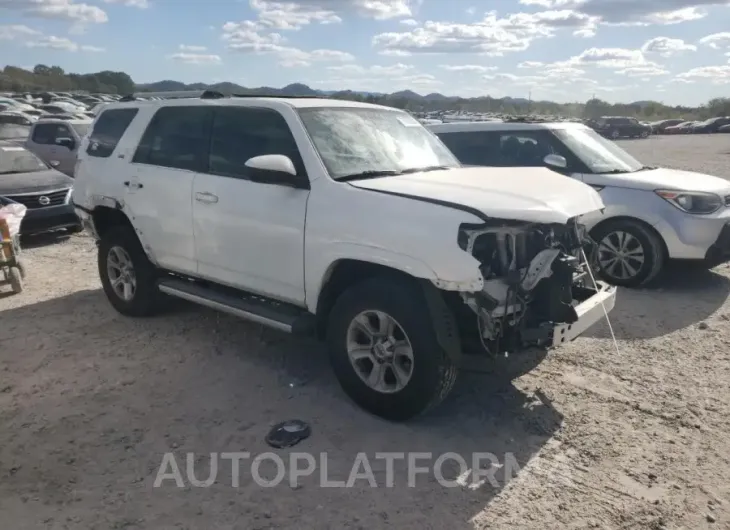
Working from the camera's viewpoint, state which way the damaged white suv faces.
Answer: facing the viewer and to the right of the viewer

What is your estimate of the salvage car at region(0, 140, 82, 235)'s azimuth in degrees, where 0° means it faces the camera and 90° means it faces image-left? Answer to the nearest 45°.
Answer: approximately 315°

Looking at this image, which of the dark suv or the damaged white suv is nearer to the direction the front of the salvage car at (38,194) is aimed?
the damaged white suv

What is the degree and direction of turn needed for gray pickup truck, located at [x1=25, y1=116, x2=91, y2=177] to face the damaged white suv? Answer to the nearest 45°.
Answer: approximately 45° to its right

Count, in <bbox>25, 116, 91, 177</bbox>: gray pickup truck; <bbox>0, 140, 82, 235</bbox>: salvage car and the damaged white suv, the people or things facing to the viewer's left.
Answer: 0

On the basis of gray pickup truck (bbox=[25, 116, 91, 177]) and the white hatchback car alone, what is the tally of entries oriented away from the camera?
0

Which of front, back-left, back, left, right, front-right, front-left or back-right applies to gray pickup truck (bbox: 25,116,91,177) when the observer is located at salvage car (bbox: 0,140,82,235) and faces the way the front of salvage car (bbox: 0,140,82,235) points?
back-left

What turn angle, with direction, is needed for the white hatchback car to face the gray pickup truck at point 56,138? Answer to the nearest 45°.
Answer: approximately 135° to its right

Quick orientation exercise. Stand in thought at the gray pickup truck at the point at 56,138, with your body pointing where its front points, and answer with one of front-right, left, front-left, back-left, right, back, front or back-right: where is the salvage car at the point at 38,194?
front-right

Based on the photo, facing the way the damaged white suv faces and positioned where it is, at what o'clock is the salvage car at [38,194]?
The salvage car is roughly at 6 o'clock from the damaged white suv.

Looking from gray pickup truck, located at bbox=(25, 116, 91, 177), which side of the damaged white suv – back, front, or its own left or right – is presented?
back
